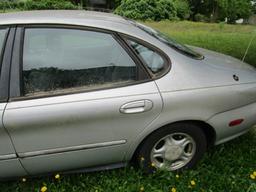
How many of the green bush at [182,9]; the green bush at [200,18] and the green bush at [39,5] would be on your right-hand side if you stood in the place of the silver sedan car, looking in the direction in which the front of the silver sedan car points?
3

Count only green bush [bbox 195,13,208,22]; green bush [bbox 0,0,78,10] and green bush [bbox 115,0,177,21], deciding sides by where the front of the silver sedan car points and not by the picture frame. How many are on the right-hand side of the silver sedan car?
3

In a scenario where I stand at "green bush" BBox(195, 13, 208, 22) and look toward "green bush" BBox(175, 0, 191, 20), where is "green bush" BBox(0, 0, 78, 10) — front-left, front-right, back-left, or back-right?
front-right

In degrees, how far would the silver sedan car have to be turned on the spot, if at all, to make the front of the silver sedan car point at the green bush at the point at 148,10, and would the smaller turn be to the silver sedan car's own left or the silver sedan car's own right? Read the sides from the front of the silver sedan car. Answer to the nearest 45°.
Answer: approximately 90° to the silver sedan car's own right

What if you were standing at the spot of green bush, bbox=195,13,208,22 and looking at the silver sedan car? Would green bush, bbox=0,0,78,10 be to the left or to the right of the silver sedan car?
right

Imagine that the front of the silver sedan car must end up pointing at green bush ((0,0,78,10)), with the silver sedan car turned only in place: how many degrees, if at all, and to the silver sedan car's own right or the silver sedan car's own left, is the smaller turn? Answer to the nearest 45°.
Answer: approximately 90° to the silver sedan car's own right

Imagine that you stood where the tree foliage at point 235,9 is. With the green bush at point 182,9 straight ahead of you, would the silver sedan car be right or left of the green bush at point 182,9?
left

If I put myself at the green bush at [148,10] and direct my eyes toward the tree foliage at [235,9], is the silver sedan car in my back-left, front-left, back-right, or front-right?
back-right

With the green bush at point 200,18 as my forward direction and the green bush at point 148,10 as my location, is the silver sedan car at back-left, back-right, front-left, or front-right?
back-right

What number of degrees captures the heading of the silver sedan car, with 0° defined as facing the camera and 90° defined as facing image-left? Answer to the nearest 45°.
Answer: approximately 90°

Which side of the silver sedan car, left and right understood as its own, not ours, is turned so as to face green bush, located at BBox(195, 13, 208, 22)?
right

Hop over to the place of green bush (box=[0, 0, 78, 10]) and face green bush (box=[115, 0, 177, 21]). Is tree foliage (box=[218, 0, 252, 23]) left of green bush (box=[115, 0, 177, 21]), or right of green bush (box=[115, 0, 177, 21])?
left

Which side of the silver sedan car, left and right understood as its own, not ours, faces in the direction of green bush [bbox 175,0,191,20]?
right

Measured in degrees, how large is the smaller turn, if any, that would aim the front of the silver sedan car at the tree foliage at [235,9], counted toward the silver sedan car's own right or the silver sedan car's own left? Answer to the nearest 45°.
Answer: approximately 90° to the silver sedan car's own right

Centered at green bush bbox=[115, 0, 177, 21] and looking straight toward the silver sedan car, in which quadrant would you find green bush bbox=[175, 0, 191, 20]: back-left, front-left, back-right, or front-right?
back-left
